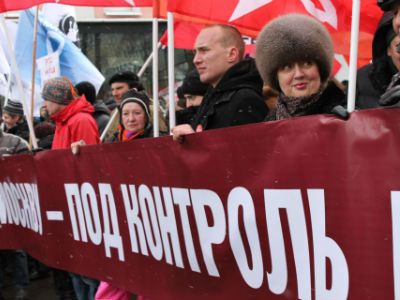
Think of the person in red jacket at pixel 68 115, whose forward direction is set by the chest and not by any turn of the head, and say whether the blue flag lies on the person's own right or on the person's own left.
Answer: on the person's own right

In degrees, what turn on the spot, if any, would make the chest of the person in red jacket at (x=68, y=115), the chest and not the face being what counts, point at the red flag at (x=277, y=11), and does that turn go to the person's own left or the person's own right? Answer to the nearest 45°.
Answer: approximately 135° to the person's own left

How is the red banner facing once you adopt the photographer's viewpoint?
facing the viewer and to the left of the viewer

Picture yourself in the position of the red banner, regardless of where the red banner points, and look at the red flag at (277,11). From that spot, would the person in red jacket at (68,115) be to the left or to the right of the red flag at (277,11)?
left

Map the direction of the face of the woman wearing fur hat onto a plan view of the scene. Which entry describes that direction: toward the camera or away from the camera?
toward the camera

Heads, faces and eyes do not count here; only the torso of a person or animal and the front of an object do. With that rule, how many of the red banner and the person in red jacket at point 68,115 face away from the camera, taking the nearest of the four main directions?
0

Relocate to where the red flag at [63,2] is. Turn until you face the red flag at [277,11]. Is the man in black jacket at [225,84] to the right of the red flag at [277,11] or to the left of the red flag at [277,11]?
right
